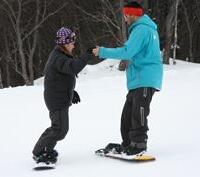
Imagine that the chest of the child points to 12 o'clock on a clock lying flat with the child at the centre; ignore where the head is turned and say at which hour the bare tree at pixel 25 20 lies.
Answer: The bare tree is roughly at 9 o'clock from the child.

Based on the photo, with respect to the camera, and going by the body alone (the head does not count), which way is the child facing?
to the viewer's right

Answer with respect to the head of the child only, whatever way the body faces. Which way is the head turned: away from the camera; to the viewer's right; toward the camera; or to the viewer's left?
to the viewer's right
